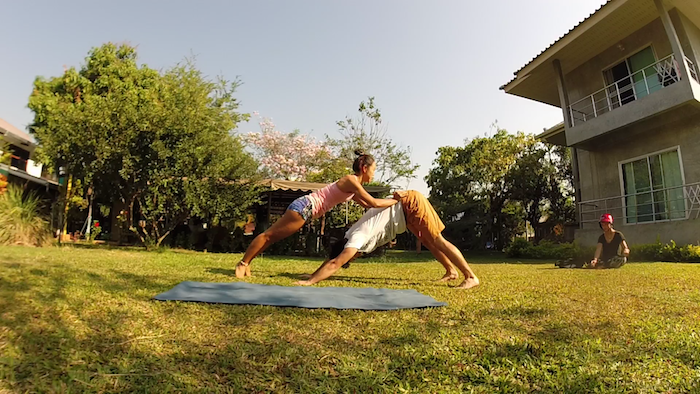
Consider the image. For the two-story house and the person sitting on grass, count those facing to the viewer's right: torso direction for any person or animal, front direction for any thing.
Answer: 0

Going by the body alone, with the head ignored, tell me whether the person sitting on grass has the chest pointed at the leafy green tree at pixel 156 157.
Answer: no

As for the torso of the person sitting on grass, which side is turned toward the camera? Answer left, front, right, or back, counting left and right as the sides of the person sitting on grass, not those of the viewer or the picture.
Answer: front

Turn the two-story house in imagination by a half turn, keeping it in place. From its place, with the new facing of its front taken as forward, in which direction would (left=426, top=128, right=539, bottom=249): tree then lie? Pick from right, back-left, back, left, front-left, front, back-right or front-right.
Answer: left

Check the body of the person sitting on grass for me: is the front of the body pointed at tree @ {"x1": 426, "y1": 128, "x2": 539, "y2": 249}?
no

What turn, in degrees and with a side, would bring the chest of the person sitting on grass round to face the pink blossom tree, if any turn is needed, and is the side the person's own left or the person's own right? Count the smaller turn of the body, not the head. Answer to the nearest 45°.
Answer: approximately 135° to the person's own right

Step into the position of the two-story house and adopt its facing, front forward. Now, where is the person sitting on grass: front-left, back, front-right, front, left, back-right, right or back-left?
front-left

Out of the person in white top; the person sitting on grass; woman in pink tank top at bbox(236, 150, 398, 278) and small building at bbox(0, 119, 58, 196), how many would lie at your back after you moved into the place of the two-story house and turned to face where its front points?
0

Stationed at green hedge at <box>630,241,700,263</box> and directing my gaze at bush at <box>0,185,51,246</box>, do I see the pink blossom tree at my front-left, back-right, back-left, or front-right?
front-right

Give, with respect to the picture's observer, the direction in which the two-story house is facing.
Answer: facing the viewer and to the left of the viewer

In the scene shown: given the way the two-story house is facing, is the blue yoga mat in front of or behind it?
in front

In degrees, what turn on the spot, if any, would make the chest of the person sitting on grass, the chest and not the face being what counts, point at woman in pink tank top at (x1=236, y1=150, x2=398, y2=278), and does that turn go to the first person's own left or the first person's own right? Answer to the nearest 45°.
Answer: approximately 45° to the first person's own right

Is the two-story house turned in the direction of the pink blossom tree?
no

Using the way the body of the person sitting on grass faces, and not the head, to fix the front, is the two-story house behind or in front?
behind
